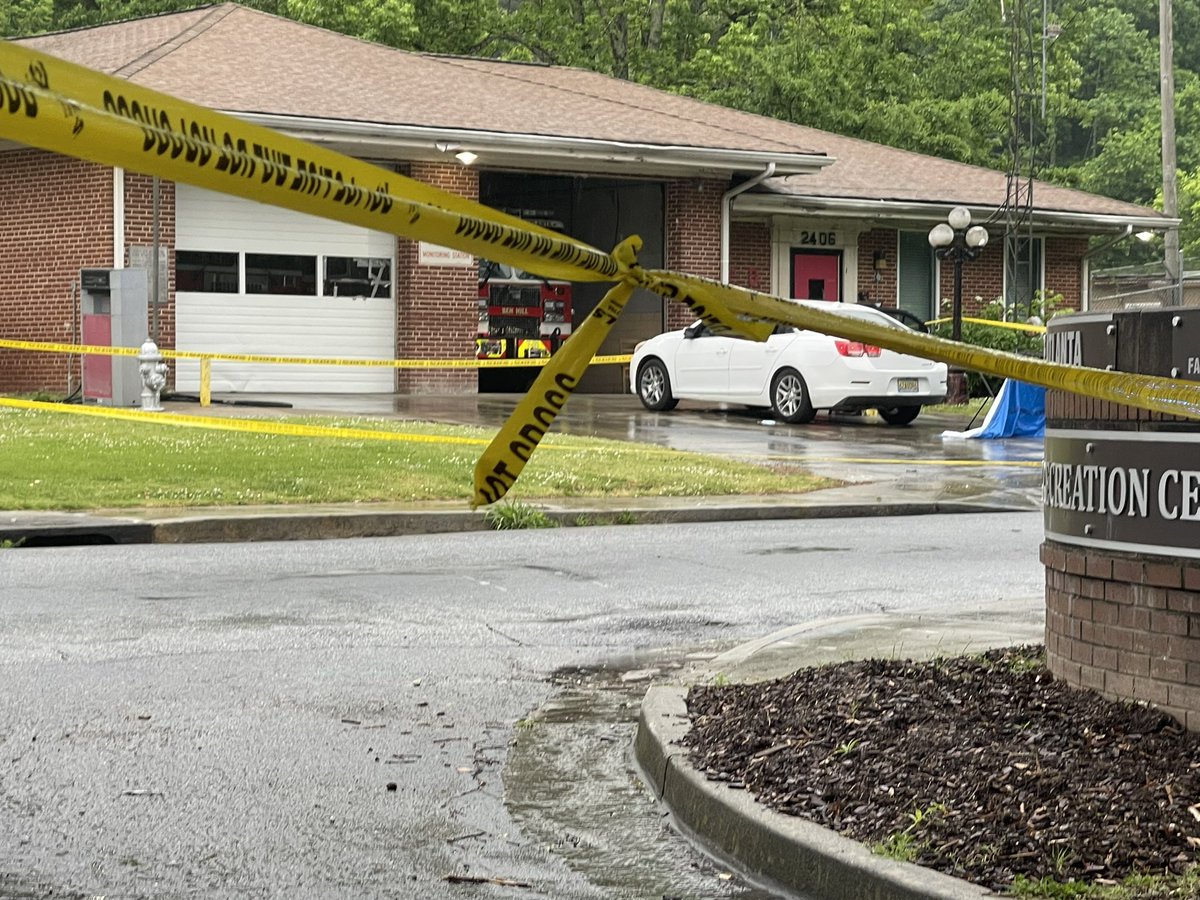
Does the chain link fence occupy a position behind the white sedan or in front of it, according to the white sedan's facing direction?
behind

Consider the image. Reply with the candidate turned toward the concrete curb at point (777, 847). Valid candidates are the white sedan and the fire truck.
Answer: the fire truck

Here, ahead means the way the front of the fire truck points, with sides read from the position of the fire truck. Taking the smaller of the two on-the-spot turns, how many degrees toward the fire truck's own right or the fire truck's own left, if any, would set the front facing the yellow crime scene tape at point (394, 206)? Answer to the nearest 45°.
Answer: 0° — it already faces it

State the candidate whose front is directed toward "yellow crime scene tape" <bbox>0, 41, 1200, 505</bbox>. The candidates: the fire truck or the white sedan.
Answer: the fire truck

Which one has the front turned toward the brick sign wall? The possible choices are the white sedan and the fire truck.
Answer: the fire truck

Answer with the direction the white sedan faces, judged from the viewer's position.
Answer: facing away from the viewer and to the left of the viewer

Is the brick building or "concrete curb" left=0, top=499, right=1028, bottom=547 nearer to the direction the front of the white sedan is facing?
the brick building

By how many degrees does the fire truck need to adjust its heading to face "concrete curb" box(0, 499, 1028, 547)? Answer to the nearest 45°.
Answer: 0° — it already faces it

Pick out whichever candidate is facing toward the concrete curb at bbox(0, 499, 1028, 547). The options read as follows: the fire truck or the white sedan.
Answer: the fire truck

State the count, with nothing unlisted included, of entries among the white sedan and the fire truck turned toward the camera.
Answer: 1

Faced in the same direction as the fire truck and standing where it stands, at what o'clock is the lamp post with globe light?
The lamp post with globe light is roughly at 10 o'clock from the fire truck.

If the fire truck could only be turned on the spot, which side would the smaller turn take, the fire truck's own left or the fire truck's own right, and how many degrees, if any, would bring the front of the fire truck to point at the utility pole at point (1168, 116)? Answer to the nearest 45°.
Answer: approximately 135° to the fire truck's own left
